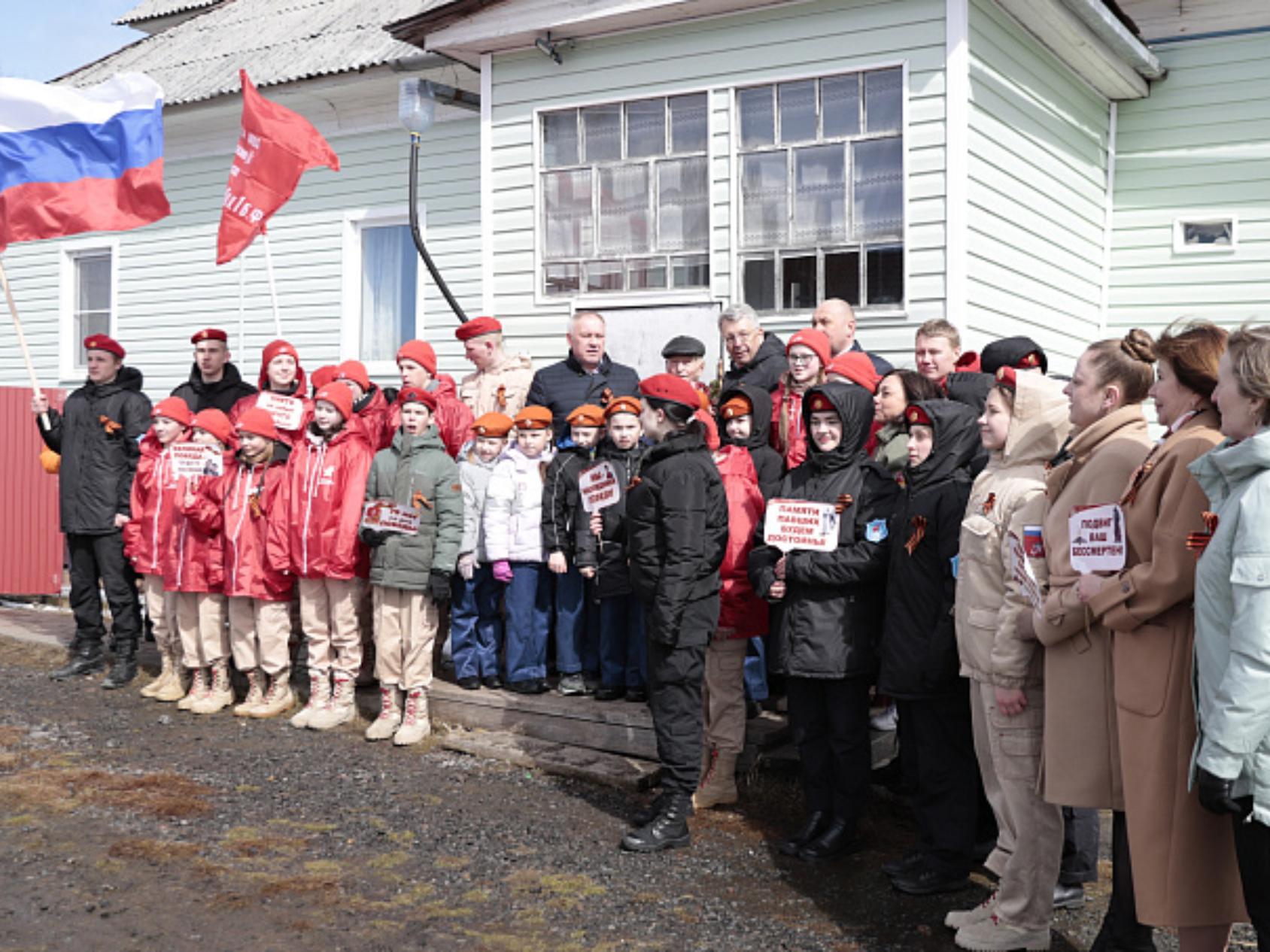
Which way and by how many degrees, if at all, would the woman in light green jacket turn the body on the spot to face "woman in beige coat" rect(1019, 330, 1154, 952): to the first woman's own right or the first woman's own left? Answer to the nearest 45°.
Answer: approximately 45° to the first woman's own right

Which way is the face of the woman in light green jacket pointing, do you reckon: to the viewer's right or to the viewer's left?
to the viewer's left

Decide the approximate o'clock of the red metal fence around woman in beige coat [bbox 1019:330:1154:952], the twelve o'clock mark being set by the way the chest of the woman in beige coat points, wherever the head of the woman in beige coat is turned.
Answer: The red metal fence is roughly at 1 o'clock from the woman in beige coat.

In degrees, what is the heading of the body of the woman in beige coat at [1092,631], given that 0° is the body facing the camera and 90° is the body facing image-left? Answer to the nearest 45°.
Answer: approximately 90°

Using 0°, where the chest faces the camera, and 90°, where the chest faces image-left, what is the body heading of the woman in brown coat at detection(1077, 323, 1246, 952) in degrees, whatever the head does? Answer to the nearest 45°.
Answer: approximately 90°

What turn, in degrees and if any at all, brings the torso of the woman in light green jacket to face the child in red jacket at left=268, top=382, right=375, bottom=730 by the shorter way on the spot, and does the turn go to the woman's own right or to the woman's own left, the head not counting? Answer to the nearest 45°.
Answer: approximately 45° to the woman's own right

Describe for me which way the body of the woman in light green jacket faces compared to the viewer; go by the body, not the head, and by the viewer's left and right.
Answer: facing to the left of the viewer

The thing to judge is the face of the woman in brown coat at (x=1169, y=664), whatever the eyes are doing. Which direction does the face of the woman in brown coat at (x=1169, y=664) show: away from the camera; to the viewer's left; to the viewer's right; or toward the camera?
to the viewer's left

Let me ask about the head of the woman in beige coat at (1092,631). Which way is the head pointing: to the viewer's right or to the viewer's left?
to the viewer's left
